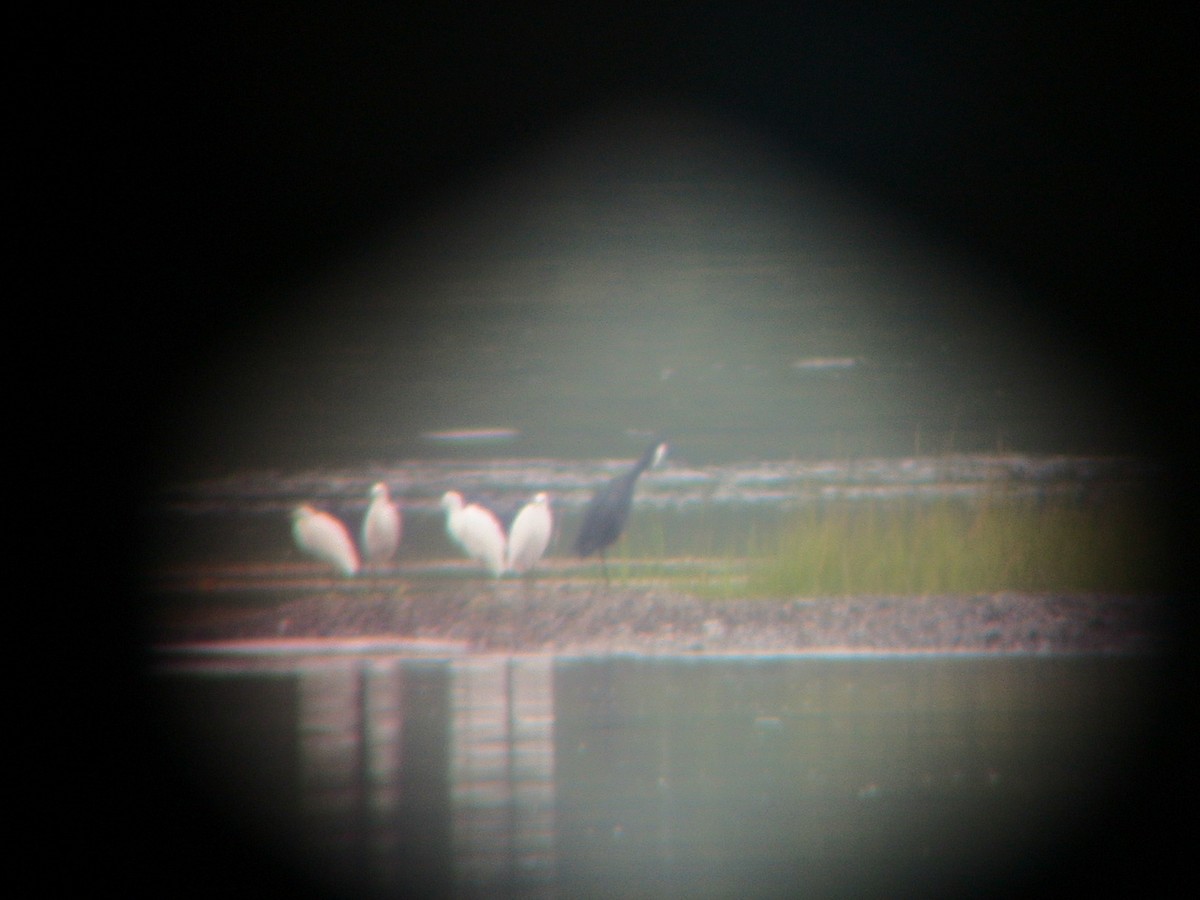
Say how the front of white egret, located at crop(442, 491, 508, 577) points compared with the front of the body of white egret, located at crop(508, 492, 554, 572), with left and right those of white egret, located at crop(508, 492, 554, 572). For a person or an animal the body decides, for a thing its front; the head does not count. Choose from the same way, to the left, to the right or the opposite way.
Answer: the opposite way

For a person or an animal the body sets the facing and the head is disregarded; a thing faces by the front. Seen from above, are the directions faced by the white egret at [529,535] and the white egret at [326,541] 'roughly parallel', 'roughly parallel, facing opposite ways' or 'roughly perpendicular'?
roughly parallel, facing opposite ways

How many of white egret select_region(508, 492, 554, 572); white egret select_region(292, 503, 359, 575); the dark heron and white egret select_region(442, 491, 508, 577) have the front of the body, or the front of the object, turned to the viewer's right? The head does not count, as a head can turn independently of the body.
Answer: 2

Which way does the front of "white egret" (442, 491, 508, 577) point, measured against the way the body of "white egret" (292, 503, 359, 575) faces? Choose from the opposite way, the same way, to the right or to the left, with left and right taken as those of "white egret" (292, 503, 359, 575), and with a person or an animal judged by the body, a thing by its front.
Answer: the same way

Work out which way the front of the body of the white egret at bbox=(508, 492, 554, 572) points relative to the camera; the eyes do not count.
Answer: to the viewer's right

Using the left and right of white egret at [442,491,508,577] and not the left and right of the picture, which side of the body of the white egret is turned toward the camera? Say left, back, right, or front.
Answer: left

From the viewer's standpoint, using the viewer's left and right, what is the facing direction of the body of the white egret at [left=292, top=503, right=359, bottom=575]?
facing to the left of the viewer

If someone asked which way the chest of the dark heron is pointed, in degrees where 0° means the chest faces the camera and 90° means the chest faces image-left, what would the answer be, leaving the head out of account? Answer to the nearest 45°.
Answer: approximately 270°

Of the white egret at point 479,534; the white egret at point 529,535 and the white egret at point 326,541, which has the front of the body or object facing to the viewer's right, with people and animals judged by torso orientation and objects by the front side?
the white egret at point 529,535

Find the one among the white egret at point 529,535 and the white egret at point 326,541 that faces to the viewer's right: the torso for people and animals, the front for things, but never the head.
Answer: the white egret at point 529,535
